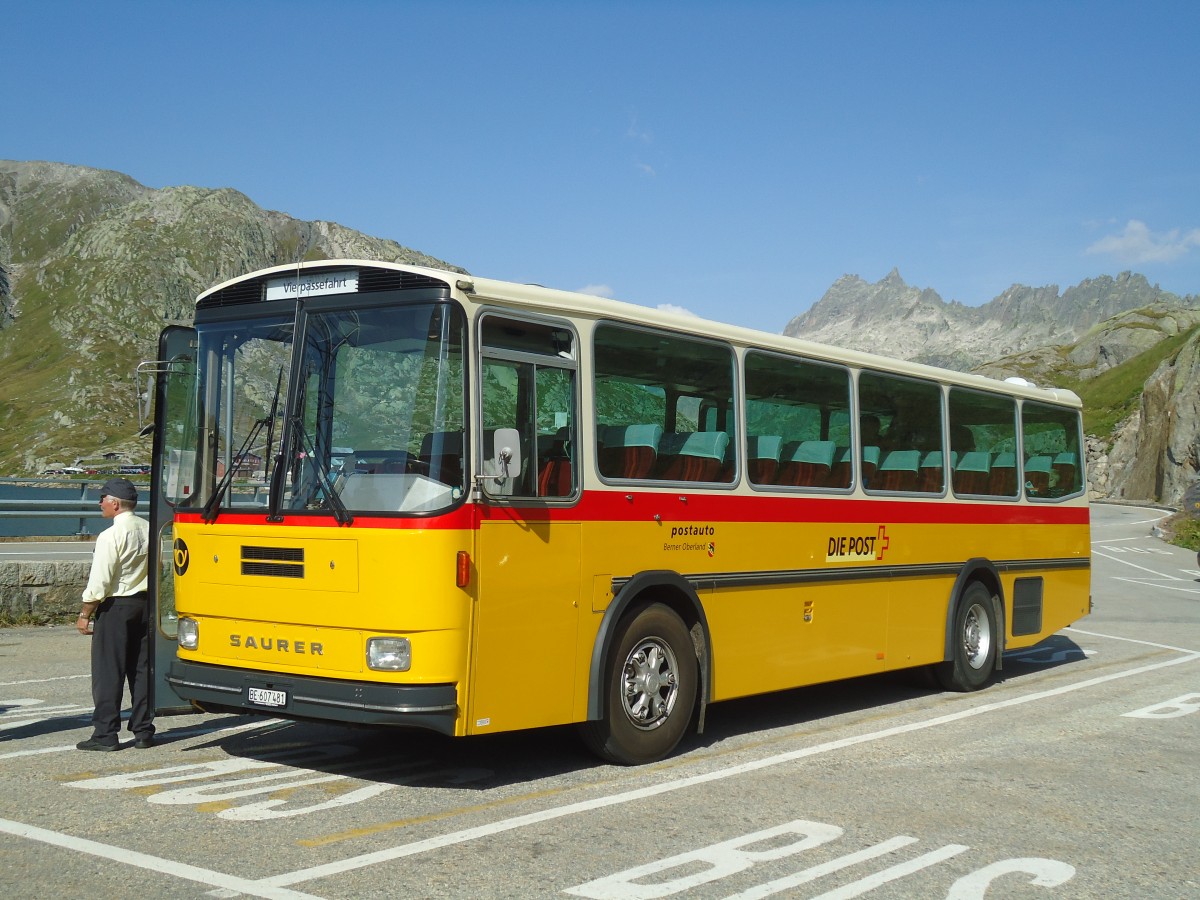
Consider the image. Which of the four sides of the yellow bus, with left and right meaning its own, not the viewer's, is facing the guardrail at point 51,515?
right

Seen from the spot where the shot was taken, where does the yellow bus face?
facing the viewer and to the left of the viewer

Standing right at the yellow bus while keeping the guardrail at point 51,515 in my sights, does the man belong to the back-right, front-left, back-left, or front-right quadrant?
front-left

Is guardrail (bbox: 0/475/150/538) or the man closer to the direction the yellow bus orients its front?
the man

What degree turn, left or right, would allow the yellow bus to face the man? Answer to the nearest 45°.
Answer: approximately 45° to its right
